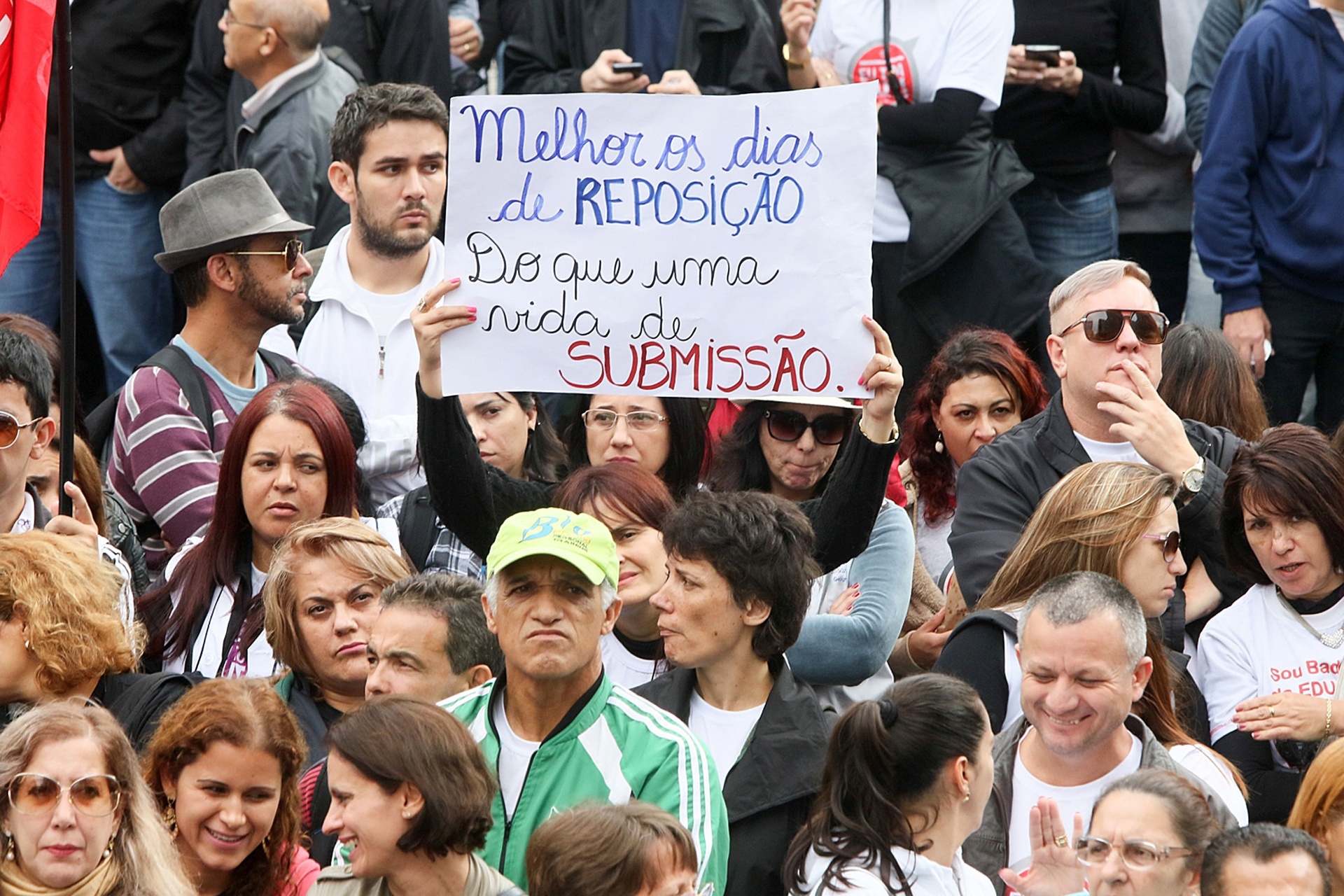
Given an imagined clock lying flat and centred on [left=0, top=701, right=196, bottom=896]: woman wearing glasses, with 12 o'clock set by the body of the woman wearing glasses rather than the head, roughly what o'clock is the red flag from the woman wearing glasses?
The red flag is roughly at 6 o'clock from the woman wearing glasses.

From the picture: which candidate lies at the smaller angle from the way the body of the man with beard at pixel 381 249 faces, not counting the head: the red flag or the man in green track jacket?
the man in green track jacket

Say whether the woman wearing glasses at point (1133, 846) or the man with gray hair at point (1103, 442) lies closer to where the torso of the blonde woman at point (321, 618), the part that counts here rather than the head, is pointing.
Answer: the woman wearing glasses

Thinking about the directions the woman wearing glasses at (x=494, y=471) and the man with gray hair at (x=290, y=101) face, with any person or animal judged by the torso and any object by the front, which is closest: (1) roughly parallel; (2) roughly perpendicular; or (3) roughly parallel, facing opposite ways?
roughly perpendicular

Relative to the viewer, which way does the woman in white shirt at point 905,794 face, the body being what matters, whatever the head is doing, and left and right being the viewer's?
facing away from the viewer and to the right of the viewer

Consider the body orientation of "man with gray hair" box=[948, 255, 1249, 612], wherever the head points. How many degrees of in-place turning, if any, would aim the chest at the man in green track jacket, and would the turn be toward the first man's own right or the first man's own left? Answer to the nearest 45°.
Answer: approximately 90° to the first man's own right

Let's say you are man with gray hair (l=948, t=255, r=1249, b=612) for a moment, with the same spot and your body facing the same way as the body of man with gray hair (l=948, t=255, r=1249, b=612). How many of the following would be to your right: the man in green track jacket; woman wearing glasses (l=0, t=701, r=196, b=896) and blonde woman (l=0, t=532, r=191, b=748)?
3

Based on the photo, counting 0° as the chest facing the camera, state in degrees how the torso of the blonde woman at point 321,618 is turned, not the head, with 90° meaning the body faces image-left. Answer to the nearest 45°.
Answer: approximately 315°
